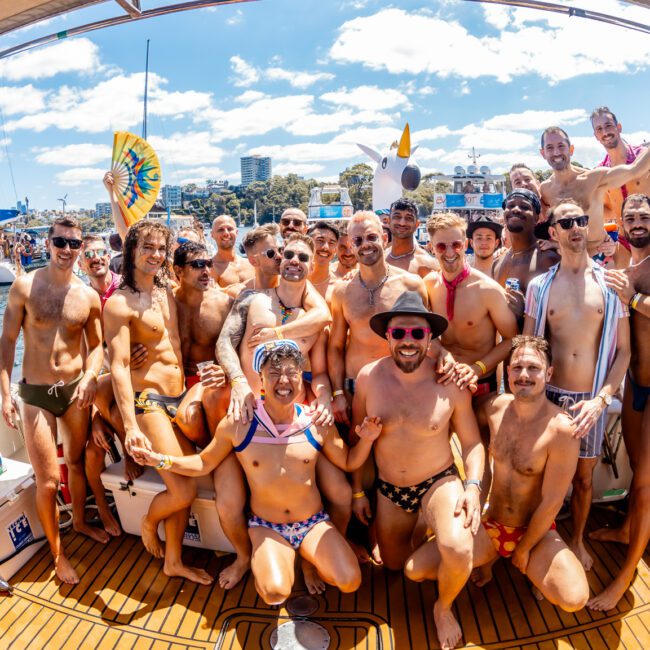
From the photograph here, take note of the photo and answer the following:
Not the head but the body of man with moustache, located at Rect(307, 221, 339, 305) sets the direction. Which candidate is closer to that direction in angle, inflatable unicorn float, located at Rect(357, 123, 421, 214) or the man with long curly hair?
the man with long curly hair

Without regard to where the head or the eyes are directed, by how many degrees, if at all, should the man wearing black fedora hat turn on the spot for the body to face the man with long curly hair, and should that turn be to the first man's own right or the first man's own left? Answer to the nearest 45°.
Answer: approximately 90° to the first man's own right

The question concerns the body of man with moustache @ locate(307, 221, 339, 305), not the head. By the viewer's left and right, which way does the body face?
facing the viewer

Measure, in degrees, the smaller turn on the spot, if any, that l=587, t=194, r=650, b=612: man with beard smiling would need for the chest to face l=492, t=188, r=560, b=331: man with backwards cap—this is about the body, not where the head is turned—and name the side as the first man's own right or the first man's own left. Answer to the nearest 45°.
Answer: approximately 90° to the first man's own right

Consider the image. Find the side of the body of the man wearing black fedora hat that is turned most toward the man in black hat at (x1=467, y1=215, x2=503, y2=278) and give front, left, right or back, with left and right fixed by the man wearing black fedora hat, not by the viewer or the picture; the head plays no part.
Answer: back

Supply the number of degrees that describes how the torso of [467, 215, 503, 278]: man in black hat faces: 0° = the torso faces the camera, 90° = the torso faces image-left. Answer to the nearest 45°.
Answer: approximately 0°

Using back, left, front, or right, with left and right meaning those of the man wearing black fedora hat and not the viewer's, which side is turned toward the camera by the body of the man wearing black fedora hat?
front

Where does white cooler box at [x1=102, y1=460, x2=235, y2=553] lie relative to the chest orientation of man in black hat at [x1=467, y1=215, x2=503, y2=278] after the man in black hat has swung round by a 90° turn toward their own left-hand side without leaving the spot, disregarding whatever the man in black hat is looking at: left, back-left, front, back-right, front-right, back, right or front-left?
back-right

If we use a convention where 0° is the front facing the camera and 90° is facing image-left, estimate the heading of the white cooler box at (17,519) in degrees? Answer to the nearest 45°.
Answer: approximately 315°

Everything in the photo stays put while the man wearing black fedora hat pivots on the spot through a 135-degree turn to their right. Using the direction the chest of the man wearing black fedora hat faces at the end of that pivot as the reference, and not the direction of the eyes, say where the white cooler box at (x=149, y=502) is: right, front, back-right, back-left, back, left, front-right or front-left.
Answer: front-left

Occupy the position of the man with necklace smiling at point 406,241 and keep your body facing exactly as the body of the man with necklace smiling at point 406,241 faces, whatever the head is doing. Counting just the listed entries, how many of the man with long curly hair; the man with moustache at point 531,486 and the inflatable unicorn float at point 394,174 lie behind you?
1
